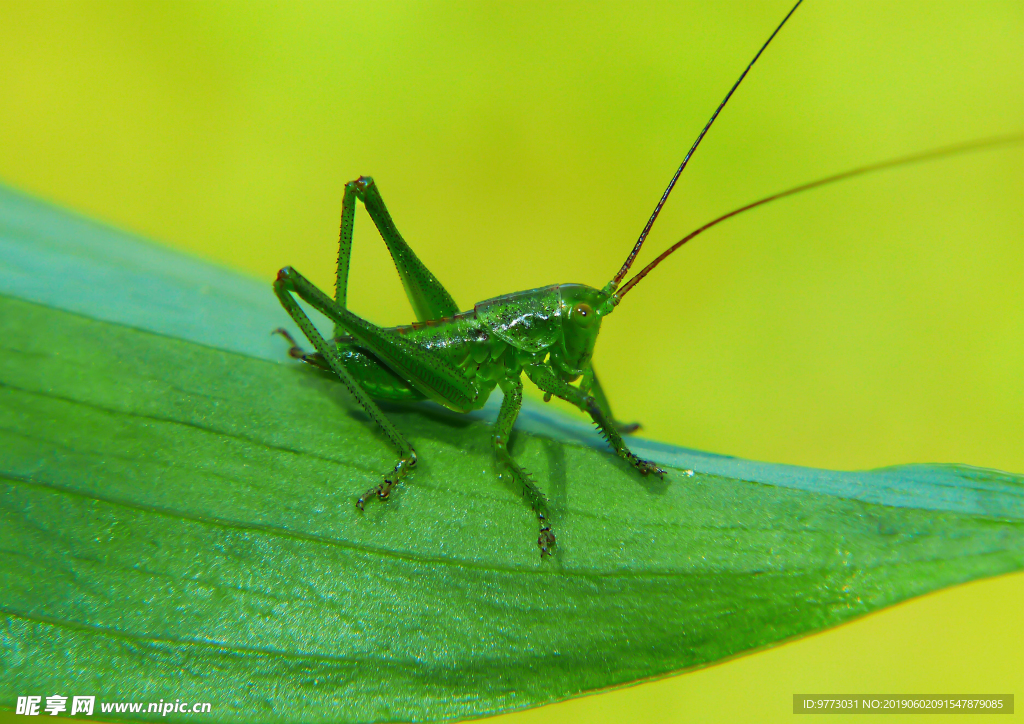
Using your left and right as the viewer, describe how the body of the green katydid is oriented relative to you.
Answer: facing to the right of the viewer
